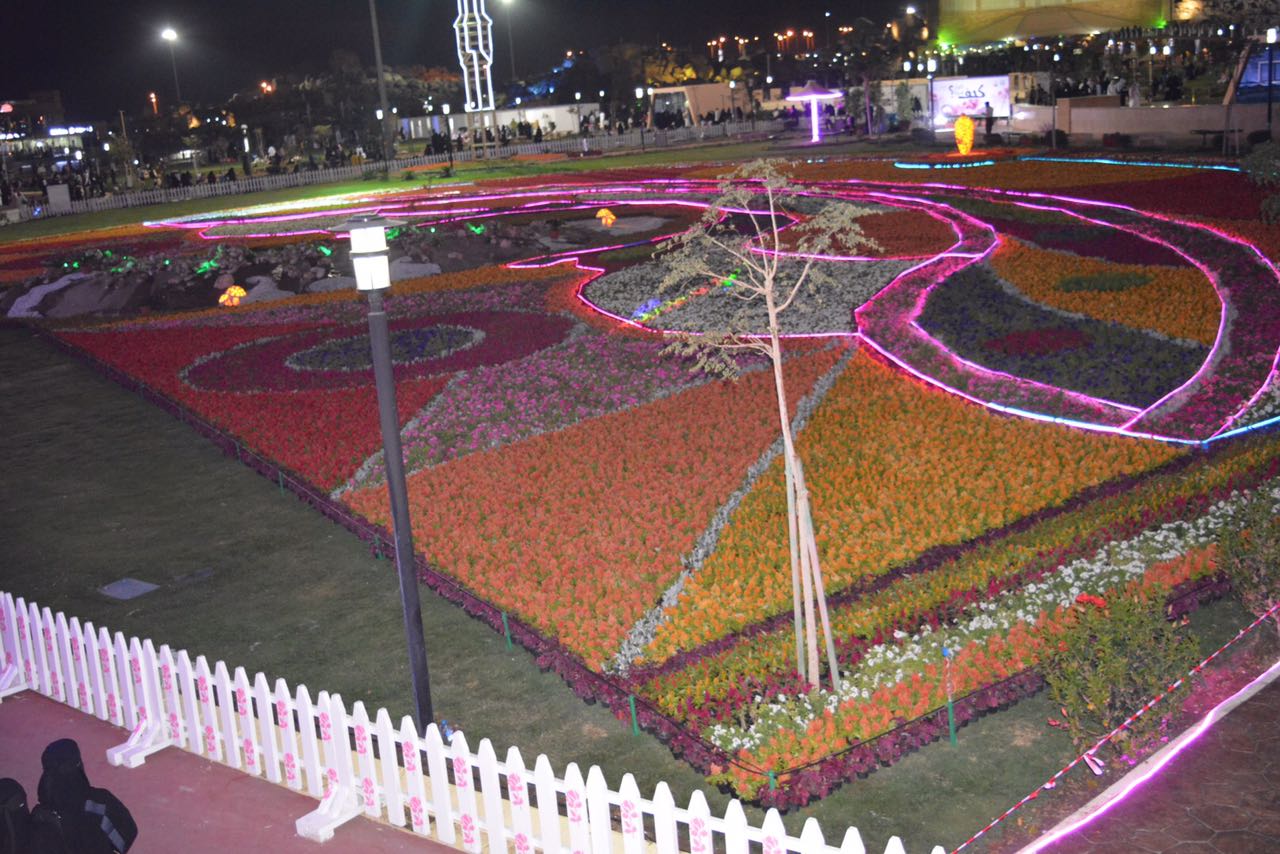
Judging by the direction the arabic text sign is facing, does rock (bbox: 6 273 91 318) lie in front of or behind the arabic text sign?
in front

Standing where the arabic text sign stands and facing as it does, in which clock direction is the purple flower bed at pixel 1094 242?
The purple flower bed is roughly at 12 o'clock from the arabic text sign.

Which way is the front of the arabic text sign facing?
toward the camera

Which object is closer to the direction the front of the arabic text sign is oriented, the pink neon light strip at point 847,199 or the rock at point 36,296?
the pink neon light strip

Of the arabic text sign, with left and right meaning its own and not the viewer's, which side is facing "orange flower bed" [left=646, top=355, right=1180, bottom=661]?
front

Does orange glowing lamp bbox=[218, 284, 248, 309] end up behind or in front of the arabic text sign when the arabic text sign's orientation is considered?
in front

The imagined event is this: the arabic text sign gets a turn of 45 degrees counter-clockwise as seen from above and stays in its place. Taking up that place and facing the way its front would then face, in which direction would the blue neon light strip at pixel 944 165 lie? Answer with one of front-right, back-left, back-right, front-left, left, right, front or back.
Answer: front-right

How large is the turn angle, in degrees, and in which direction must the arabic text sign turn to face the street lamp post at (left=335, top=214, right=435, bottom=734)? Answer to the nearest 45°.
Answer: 0° — it already faces it

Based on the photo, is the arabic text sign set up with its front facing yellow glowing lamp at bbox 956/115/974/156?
yes

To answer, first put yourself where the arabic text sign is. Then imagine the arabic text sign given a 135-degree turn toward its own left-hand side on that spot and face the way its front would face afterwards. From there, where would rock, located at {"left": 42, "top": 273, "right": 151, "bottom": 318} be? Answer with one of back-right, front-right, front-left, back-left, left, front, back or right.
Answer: back

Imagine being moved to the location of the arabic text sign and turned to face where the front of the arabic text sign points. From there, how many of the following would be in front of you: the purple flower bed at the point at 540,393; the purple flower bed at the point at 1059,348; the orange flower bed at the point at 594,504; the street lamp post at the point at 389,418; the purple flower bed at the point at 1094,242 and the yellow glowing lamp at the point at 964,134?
6

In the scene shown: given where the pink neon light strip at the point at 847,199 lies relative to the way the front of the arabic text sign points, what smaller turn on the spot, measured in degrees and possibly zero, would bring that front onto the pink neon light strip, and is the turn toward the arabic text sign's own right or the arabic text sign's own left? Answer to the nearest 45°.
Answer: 0° — it already faces it

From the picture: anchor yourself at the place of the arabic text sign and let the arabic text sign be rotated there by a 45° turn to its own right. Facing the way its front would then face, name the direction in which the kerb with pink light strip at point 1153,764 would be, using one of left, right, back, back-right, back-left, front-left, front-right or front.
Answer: front-left

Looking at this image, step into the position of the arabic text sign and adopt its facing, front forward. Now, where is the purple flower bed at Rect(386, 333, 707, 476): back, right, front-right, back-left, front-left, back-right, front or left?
front

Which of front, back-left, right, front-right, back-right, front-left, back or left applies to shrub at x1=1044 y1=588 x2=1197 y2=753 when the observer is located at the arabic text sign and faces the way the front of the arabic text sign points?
front
